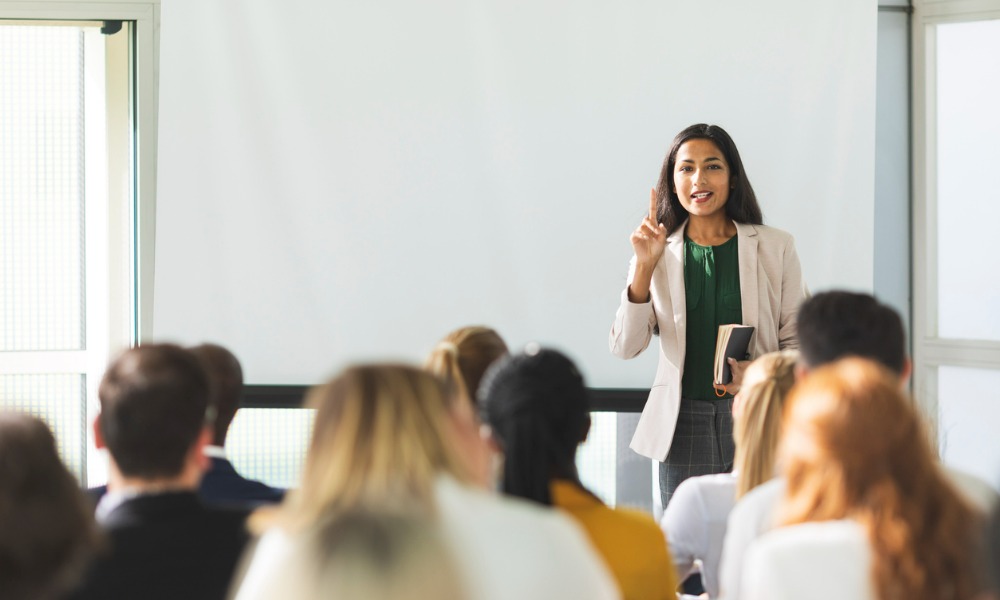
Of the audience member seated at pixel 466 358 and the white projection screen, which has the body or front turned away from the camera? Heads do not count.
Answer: the audience member seated

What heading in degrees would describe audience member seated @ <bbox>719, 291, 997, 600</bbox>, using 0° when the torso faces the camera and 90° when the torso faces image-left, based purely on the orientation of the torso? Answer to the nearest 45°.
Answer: approximately 180°

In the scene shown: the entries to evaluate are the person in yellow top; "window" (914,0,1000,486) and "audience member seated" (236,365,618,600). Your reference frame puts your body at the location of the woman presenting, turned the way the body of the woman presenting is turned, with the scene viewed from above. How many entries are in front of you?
2

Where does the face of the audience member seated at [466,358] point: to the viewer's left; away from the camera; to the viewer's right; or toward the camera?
away from the camera

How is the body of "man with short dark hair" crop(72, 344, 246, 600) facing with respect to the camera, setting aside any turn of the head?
away from the camera

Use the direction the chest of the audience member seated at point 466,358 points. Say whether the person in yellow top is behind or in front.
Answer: behind

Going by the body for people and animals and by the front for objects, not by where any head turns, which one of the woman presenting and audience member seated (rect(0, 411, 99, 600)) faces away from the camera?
the audience member seated

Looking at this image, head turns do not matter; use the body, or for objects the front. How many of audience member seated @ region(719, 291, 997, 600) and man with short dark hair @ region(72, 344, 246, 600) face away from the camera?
2

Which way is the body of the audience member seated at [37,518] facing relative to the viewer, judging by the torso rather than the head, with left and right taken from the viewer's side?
facing away from the viewer

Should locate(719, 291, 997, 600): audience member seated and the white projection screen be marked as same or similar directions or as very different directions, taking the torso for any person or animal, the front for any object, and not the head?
very different directions

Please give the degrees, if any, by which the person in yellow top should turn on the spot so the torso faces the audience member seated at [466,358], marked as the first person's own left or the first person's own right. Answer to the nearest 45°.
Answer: approximately 45° to the first person's own left

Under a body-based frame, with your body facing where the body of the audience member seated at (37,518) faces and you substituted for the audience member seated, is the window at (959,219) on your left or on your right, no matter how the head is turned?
on your right
